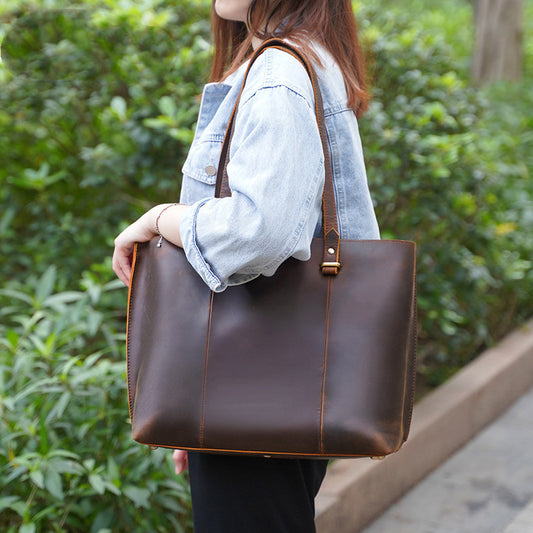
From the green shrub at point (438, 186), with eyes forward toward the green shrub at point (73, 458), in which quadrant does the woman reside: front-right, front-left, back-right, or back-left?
front-left

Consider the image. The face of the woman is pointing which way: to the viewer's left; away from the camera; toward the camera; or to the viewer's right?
to the viewer's left

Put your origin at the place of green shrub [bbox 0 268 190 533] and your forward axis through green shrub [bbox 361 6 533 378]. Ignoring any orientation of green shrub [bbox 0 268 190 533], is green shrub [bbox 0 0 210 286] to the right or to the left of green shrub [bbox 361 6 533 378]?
left

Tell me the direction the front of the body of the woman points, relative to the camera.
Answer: to the viewer's left
